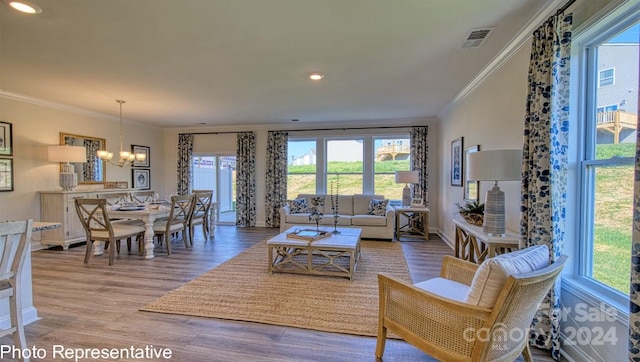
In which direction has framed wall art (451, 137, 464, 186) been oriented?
to the viewer's left

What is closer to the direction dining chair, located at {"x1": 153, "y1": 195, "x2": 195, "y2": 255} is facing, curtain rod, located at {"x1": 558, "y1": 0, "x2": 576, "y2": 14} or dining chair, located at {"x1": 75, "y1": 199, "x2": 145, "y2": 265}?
the dining chair

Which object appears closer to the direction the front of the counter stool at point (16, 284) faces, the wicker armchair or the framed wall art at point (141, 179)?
the framed wall art

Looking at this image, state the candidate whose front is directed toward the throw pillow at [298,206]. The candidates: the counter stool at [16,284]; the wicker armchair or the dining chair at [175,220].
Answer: the wicker armchair

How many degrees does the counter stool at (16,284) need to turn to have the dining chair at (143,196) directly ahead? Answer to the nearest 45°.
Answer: approximately 90° to its right

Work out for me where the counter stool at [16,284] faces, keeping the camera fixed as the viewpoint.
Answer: facing away from the viewer and to the left of the viewer

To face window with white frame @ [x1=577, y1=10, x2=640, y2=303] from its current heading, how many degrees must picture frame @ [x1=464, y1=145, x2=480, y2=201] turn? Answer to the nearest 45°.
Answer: approximately 45° to its left

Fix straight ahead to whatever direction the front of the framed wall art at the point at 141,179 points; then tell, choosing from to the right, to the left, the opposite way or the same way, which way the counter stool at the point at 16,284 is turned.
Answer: the opposite way

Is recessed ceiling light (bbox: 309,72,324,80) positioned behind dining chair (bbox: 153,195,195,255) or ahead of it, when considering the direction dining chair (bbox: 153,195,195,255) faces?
behind
